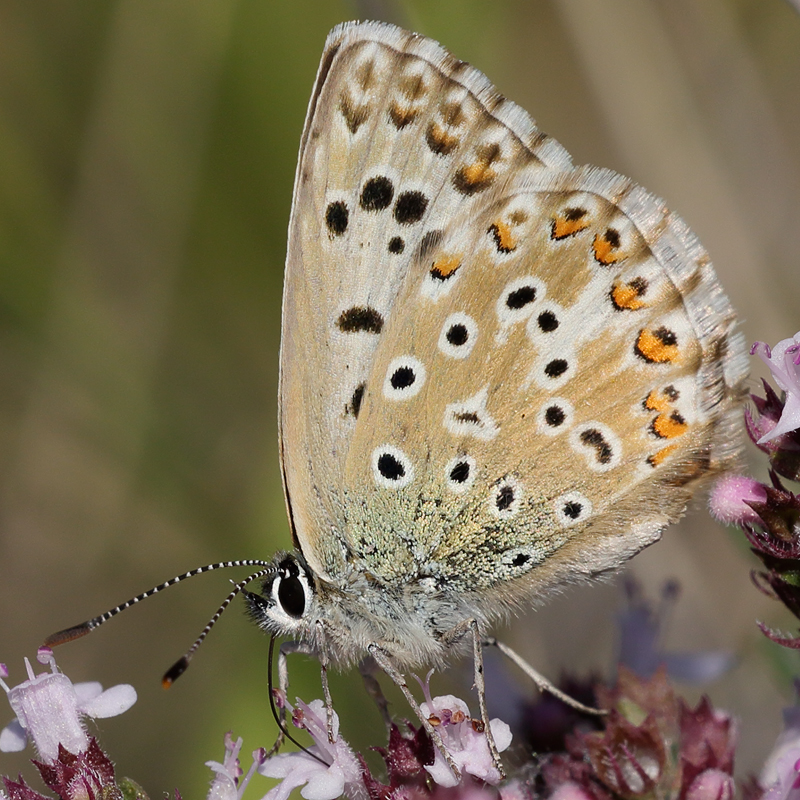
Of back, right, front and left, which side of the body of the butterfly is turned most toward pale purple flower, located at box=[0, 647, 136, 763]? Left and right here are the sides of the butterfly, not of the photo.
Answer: front

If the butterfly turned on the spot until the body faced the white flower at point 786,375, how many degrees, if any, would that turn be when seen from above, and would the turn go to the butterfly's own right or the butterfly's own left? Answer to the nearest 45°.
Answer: approximately 135° to the butterfly's own left

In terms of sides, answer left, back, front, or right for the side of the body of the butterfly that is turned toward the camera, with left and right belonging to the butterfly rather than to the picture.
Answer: left
